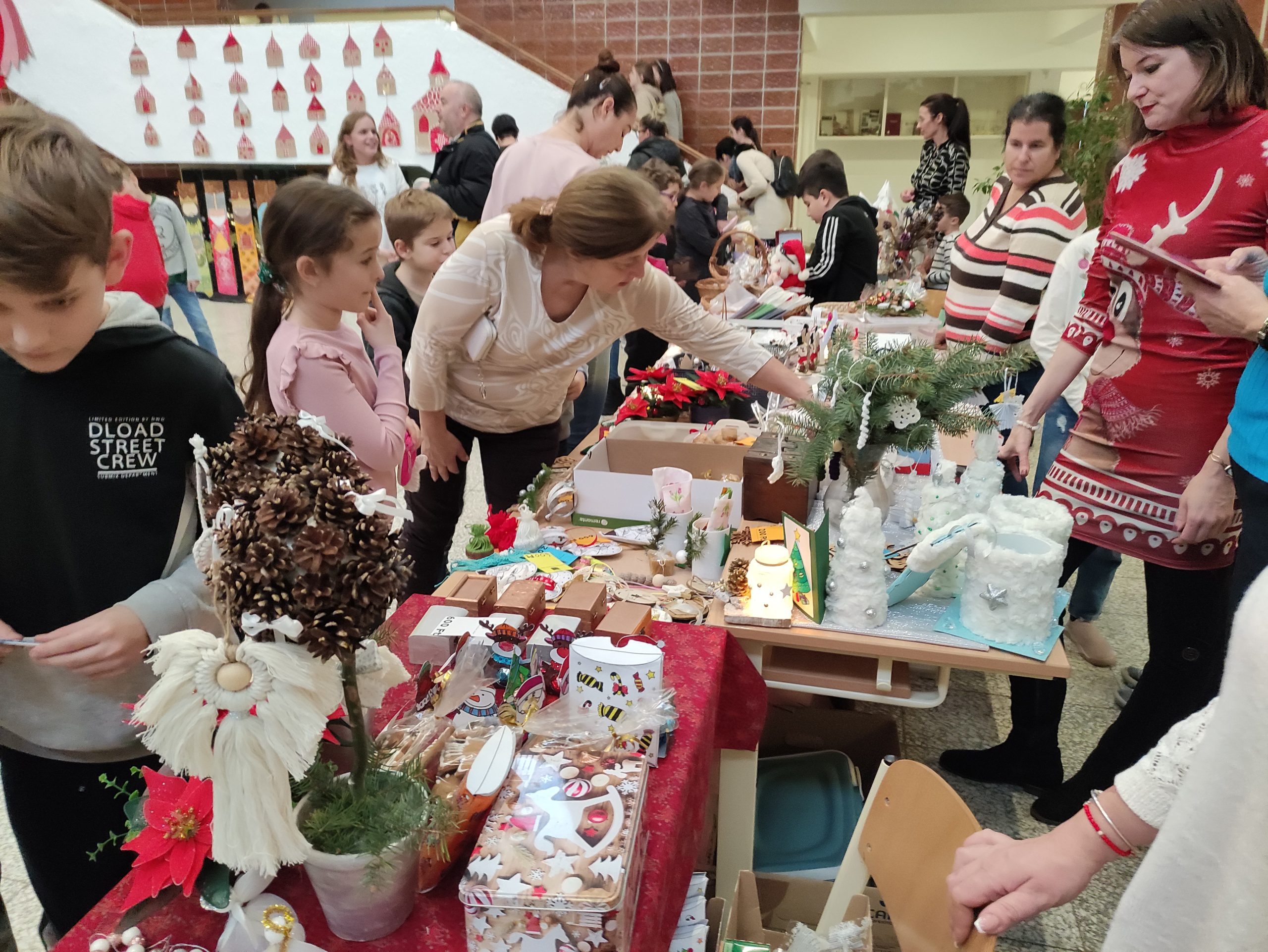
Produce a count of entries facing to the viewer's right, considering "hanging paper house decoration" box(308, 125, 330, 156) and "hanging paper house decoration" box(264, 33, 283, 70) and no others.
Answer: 0

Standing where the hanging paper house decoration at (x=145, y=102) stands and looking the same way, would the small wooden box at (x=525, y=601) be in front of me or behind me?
in front

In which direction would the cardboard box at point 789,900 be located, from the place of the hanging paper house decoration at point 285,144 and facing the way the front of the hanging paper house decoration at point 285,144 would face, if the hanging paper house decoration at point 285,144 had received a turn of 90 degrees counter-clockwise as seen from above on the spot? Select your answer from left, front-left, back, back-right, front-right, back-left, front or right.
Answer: right

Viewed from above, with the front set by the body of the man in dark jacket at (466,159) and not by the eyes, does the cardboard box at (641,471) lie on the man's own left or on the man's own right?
on the man's own left

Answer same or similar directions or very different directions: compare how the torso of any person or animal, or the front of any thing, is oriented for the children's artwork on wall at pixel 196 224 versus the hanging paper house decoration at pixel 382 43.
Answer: same or similar directions

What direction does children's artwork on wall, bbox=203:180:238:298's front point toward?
toward the camera

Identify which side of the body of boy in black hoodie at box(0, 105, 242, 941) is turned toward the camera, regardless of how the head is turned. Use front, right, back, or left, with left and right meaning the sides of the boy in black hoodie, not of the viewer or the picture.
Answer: front

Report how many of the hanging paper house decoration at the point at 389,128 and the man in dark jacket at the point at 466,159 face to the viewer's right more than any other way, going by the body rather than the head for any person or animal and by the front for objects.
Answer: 0

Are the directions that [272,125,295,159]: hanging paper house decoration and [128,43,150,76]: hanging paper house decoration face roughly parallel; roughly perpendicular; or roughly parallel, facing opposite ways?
roughly parallel

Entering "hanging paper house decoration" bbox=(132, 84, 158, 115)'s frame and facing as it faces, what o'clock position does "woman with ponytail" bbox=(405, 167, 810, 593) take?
The woman with ponytail is roughly at 12 o'clock from the hanging paper house decoration.

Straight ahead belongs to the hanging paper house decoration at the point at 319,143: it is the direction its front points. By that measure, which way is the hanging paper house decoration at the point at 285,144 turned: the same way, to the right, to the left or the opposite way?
the same way

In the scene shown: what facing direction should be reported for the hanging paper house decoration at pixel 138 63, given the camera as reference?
facing the viewer

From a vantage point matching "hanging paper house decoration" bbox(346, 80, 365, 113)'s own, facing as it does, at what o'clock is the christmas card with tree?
The christmas card with tree is roughly at 12 o'clock from the hanging paper house decoration.

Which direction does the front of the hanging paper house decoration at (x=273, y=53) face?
toward the camera

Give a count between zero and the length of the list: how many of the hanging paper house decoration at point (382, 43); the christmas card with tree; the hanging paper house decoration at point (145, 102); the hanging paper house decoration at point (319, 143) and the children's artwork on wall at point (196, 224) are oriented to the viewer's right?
0

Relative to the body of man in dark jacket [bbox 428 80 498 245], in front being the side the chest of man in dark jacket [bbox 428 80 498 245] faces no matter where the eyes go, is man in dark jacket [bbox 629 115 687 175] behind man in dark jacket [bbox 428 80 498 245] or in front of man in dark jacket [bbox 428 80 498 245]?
behind

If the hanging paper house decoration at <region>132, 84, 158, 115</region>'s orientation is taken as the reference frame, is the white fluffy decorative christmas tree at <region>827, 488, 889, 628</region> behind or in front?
in front

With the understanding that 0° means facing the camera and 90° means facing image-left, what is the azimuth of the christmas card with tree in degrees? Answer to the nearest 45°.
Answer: approximately 45°
